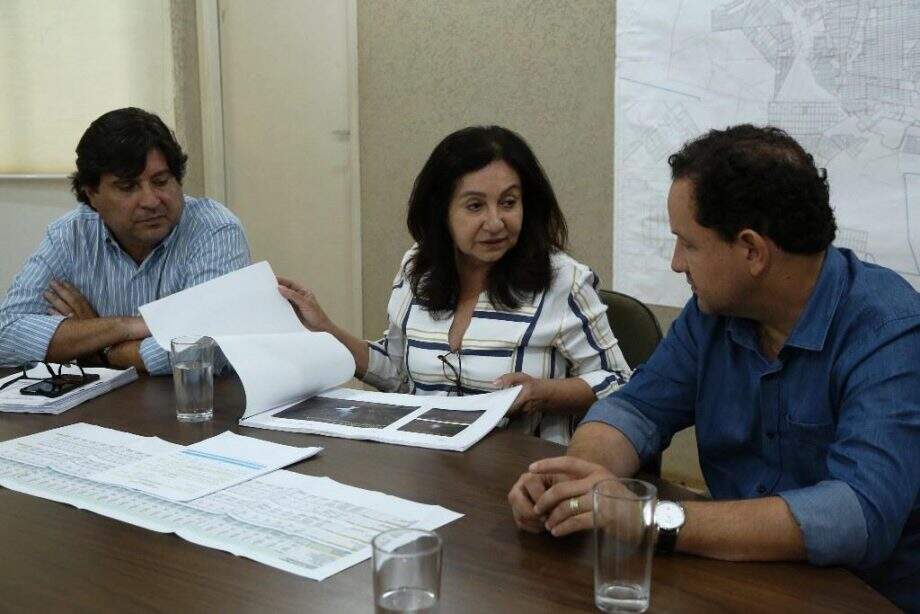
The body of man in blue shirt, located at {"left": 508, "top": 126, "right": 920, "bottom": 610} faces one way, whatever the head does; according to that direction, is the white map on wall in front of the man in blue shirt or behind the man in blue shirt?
behind

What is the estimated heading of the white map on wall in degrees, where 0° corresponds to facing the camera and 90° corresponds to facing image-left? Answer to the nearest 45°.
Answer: approximately 0°

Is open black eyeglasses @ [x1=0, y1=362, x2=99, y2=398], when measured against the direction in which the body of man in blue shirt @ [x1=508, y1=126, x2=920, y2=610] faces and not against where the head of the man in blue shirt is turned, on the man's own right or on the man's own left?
on the man's own right

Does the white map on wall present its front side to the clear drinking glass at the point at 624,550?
yes

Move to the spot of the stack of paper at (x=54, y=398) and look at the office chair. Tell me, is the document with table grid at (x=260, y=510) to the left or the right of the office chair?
right

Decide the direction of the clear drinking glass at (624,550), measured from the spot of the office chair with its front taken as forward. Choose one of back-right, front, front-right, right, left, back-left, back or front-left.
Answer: front-left

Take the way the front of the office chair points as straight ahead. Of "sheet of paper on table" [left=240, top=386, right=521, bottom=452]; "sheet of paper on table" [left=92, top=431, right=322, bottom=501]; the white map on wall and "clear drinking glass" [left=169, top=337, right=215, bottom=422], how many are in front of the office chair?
3

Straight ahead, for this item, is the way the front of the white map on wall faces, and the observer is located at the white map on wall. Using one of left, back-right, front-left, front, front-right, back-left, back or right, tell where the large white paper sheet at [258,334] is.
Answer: front-right

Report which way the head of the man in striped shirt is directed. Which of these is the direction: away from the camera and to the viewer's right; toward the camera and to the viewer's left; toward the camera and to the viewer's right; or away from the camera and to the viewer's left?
toward the camera and to the viewer's right

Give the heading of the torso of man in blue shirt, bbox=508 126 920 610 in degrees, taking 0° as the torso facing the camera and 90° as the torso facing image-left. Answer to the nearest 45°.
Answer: approximately 45°

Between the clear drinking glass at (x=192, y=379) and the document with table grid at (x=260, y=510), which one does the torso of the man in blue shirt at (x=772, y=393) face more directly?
the document with table grid

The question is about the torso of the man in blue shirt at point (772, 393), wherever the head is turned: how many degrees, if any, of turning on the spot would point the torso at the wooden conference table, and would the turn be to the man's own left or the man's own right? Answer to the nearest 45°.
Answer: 0° — they already face it
